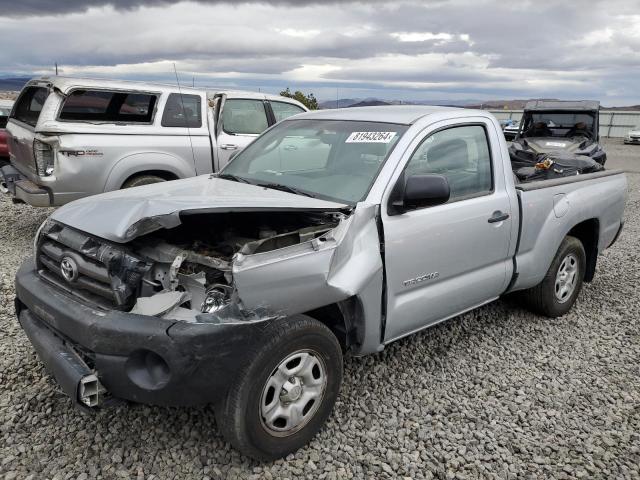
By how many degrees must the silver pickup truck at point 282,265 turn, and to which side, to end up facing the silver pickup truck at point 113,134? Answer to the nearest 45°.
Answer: approximately 90° to its right

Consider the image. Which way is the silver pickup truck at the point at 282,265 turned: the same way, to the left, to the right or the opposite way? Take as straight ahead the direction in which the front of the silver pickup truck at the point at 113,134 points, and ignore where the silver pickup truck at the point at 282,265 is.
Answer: the opposite way

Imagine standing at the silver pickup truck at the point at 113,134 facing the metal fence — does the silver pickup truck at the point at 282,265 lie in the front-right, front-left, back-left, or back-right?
back-right

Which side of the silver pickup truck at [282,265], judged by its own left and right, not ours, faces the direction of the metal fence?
back

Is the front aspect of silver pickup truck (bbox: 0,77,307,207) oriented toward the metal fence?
yes

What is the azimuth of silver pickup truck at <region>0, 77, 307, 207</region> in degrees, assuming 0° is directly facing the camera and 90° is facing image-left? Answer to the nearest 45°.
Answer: approximately 225°

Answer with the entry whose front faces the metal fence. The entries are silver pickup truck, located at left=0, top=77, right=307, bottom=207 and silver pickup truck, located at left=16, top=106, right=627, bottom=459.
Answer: silver pickup truck, located at left=0, top=77, right=307, bottom=207

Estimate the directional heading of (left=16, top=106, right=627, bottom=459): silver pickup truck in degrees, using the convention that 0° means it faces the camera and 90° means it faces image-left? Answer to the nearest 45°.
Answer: approximately 45°

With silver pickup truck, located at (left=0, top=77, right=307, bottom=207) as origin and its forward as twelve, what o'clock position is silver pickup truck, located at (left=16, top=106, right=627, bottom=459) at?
silver pickup truck, located at (left=16, top=106, right=627, bottom=459) is roughly at 4 o'clock from silver pickup truck, located at (left=0, top=77, right=307, bottom=207).
